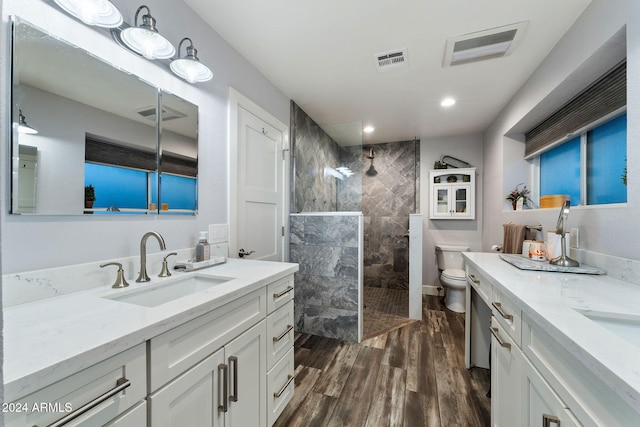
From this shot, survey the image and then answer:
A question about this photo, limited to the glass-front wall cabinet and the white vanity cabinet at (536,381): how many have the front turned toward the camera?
1

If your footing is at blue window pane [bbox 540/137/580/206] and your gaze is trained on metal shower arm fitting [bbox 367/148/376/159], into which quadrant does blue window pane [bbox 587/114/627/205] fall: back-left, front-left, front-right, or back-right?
back-left

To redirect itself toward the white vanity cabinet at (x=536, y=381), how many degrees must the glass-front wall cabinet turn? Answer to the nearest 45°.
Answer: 0° — it already faces it

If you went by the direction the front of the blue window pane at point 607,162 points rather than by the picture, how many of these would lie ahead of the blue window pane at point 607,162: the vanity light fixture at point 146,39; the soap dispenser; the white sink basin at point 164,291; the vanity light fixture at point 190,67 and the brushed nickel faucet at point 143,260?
5

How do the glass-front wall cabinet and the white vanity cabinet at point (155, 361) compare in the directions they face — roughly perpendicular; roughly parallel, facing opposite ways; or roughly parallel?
roughly perpendicular

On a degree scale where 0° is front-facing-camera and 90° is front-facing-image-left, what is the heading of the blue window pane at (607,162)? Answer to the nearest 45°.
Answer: approximately 45°

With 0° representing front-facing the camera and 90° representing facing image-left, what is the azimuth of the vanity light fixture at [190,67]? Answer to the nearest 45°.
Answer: approximately 315°

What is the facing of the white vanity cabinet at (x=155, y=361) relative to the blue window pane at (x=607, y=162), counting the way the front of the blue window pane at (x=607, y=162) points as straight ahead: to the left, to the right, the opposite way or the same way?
the opposite way

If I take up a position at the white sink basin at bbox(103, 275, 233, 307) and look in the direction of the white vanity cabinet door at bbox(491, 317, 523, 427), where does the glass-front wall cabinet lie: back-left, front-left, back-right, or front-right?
front-left

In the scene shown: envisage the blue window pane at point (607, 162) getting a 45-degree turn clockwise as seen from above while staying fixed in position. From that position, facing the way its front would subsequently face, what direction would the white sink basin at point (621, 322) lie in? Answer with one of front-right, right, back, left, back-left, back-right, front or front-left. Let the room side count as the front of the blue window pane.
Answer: left

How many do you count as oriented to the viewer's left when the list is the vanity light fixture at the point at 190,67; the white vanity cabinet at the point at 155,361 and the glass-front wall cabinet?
0

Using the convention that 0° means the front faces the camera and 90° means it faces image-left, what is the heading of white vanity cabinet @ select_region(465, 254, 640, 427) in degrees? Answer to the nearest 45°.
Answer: approximately 90°

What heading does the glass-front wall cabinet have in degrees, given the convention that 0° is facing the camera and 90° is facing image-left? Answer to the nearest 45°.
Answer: approximately 0°

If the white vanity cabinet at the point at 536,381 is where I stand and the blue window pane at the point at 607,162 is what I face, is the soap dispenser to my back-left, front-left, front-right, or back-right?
back-left

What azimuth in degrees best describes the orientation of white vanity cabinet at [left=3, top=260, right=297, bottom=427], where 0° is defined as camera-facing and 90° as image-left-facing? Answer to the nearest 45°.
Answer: approximately 315°

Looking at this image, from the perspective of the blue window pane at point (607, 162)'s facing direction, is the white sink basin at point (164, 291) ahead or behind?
ahead

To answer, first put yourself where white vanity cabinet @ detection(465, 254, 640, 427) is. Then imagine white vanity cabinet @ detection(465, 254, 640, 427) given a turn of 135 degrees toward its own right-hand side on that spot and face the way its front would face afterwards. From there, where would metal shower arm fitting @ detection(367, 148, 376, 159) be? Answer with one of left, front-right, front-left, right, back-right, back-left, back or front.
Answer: left

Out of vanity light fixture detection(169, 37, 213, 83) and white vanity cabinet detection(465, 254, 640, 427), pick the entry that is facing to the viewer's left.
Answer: the white vanity cabinet
